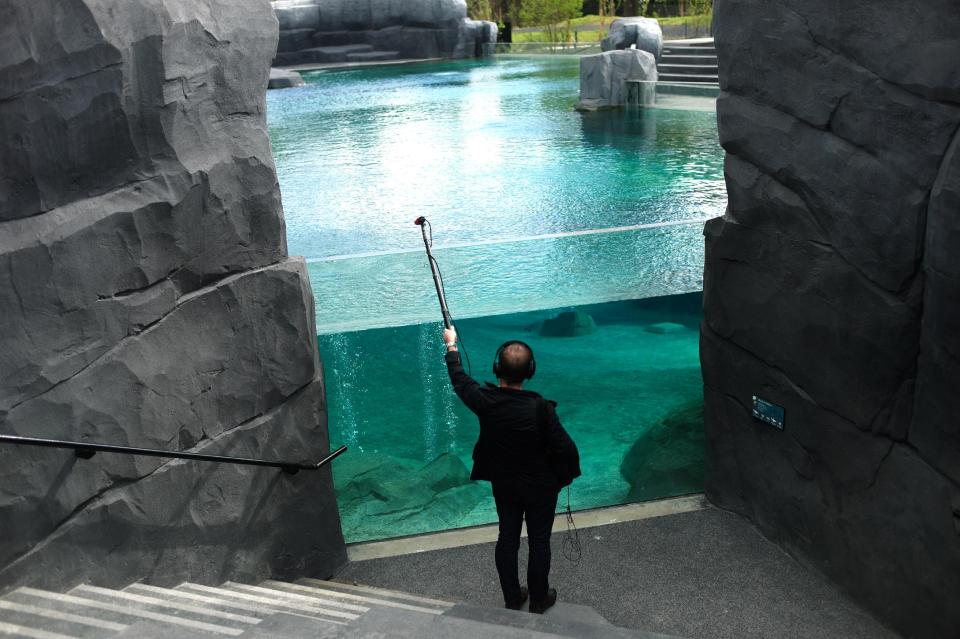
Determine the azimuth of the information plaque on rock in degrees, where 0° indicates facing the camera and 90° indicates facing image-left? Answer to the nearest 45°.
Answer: approximately 45°

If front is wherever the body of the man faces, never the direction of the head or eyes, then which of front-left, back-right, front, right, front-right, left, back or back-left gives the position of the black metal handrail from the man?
left

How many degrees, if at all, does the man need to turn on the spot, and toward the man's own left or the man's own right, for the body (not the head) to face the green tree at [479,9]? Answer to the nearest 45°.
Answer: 0° — they already face it

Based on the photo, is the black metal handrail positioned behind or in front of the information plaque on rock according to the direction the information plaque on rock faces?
in front

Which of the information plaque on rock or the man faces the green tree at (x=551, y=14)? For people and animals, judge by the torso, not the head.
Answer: the man

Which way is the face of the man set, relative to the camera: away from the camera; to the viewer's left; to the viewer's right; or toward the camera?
away from the camera

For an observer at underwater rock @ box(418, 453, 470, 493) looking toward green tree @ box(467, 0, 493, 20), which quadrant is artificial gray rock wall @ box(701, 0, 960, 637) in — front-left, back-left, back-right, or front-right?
back-right

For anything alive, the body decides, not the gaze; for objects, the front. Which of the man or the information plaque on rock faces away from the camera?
the man

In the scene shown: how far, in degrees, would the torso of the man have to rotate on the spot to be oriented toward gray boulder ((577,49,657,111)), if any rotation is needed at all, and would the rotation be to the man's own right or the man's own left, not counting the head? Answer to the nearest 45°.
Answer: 0° — they already face it

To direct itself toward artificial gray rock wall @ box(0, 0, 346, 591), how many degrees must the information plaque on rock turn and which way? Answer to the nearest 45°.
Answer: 0° — it already faces it

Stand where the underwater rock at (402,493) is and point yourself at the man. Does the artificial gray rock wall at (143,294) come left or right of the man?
right

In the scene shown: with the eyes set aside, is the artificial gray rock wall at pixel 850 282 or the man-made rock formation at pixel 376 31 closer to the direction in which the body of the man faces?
the man-made rock formation

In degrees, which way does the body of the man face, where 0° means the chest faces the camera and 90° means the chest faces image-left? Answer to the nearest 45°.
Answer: approximately 180°

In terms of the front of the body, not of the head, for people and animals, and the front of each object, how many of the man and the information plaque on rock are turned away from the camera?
1
